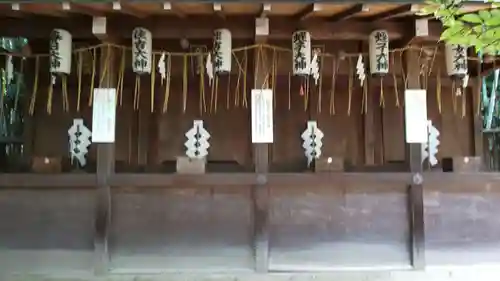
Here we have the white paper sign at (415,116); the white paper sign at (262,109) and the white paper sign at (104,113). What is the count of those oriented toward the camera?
3

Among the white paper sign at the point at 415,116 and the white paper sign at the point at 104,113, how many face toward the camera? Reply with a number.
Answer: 2

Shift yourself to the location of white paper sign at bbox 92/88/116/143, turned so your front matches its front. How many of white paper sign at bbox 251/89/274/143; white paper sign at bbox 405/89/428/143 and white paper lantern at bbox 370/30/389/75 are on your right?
0

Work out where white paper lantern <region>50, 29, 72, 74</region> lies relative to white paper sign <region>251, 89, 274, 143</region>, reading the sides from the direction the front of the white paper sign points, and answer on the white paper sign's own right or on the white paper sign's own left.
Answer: on the white paper sign's own right

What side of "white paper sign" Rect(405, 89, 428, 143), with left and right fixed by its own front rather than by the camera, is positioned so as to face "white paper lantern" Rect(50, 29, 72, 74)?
right

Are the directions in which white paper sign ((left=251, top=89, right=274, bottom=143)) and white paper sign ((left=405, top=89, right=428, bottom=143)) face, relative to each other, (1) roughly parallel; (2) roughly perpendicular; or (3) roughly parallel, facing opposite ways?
roughly parallel

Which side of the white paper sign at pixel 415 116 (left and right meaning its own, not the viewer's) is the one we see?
front

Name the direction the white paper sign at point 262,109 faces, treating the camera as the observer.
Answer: facing the viewer

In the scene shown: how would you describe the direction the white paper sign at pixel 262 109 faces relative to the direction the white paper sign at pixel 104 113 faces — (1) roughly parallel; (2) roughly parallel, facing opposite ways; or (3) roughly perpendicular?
roughly parallel

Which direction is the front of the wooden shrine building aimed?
toward the camera

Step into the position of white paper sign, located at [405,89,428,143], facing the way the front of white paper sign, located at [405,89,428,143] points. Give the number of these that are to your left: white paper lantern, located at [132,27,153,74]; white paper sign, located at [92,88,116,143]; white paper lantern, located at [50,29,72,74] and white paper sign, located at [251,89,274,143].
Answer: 0

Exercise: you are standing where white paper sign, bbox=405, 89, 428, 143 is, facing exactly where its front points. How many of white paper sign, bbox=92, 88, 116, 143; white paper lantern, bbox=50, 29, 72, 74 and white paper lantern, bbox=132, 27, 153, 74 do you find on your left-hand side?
0
